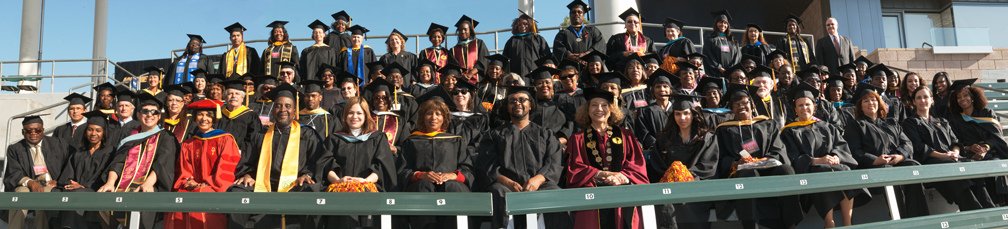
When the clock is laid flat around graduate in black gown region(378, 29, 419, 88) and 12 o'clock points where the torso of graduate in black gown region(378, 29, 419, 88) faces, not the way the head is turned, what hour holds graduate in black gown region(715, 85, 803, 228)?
graduate in black gown region(715, 85, 803, 228) is roughly at 11 o'clock from graduate in black gown region(378, 29, 419, 88).

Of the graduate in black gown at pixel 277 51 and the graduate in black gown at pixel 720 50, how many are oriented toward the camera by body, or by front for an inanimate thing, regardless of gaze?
2

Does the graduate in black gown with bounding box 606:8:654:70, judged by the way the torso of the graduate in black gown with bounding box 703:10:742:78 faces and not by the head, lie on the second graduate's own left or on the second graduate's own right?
on the second graduate's own right

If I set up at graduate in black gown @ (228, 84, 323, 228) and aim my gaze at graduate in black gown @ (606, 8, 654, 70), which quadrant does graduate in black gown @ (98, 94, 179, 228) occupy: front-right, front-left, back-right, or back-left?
back-left

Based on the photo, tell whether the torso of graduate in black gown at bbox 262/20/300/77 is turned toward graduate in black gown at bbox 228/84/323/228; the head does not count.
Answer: yes

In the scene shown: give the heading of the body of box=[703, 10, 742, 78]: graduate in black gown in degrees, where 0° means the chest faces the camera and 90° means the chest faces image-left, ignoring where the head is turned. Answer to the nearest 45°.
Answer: approximately 0°

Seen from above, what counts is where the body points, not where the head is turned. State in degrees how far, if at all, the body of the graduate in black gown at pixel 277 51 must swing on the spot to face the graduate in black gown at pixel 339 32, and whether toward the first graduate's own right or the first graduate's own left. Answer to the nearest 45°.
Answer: approximately 90° to the first graduate's own left
